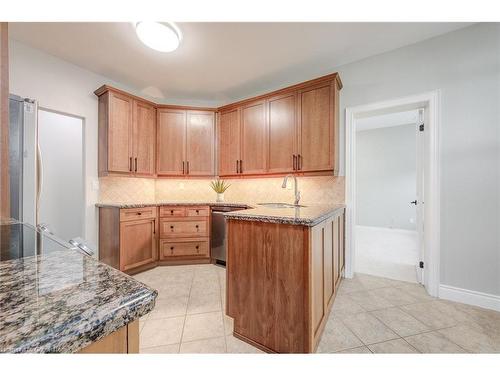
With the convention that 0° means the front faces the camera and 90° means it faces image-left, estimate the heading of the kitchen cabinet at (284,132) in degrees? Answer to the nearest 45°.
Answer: approximately 45°

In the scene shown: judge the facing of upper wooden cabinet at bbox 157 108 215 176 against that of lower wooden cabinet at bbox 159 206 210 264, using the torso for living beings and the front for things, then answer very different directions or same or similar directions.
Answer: same or similar directions

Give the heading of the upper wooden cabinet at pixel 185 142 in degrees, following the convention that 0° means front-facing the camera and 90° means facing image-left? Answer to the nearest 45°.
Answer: approximately 0°

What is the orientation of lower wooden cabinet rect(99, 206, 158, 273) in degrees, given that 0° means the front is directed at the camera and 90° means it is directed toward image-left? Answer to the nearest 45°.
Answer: approximately 315°

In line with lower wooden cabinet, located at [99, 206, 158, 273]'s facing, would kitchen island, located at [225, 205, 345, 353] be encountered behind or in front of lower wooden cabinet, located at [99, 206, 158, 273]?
in front

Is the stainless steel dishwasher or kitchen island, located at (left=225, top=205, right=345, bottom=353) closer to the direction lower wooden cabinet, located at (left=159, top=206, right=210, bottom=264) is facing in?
the kitchen island

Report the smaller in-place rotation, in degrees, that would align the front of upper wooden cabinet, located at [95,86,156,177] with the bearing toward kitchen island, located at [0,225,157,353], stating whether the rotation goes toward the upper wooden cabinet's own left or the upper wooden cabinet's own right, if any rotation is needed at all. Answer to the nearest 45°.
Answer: approximately 45° to the upper wooden cabinet's own right

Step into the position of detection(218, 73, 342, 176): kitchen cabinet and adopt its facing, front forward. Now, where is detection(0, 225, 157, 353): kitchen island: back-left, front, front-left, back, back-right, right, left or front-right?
front-left

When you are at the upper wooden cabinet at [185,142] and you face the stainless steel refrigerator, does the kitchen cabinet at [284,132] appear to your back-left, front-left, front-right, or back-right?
back-left

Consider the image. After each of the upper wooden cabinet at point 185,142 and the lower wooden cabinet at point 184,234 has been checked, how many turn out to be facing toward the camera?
2

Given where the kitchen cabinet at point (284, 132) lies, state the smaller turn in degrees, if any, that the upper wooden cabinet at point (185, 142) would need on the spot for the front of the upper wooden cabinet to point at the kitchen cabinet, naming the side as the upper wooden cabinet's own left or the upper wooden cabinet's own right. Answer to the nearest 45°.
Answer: approximately 45° to the upper wooden cabinet's own left

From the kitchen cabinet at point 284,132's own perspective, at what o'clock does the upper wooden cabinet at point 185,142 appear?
The upper wooden cabinet is roughly at 2 o'clock from the kitchen cabinet.

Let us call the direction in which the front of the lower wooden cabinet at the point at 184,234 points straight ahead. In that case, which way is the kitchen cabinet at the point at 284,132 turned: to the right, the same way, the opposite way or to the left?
to the right

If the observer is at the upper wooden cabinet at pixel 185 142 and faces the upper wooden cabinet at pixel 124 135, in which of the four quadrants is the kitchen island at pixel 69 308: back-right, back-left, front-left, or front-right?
front-left

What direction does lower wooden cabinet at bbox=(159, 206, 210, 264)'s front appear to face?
toward the camera

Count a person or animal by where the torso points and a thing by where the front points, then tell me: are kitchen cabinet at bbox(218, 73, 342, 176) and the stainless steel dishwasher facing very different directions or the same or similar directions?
same or similar directions

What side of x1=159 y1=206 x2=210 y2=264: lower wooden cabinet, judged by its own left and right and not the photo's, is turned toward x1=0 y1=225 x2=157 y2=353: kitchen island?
front

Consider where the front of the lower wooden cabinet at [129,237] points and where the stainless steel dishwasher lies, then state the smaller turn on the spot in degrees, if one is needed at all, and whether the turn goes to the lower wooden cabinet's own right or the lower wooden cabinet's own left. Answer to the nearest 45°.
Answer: approximately 45° to the lower wooden cabinet's own left
